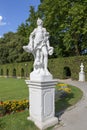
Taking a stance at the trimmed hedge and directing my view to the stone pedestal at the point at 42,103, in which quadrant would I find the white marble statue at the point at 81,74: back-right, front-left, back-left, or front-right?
front-left

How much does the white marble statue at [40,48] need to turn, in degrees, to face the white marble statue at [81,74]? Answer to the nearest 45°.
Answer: approximately 180°

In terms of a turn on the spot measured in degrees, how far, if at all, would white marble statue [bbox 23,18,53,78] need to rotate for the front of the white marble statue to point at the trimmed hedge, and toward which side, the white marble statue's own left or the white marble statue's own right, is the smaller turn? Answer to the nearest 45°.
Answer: approximately 180°

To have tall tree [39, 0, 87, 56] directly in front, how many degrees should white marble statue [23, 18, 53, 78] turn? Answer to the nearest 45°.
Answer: approximately 180°

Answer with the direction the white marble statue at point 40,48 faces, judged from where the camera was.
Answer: facing the viewer
